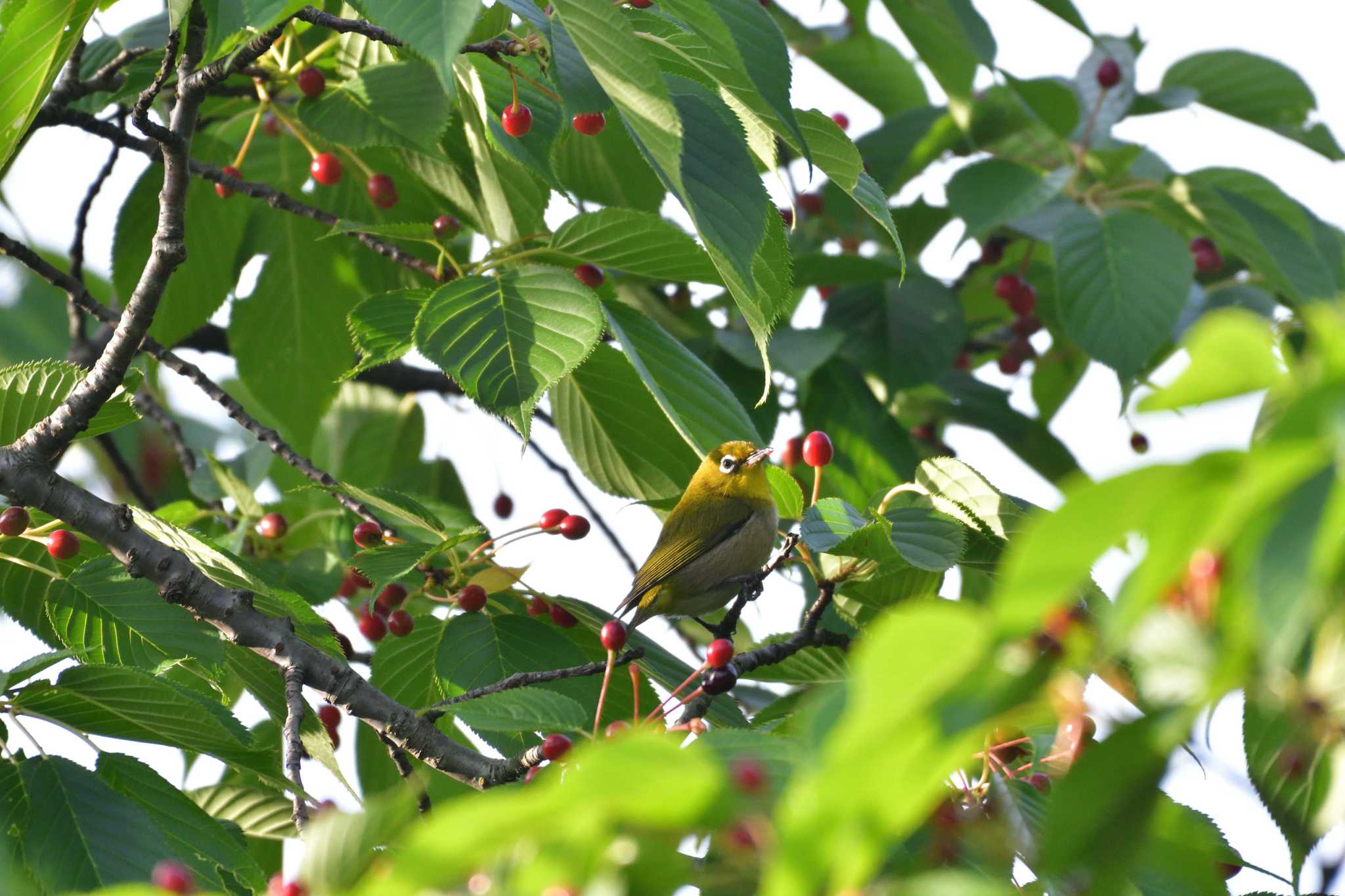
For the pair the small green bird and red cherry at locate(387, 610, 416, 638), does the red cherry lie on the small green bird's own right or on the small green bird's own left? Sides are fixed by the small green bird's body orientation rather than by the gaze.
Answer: on the small green bird's own right

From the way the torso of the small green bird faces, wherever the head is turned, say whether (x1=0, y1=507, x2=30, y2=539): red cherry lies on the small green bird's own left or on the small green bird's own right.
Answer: on the small green bird's own right

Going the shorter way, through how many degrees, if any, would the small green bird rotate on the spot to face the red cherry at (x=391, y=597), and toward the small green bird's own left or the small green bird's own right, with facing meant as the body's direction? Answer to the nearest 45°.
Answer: approximately 135° to the small green bird's own right

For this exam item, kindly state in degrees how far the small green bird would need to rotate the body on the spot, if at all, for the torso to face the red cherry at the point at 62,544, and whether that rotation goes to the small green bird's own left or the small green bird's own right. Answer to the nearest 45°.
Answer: approximately 135° to the small green bird's own right

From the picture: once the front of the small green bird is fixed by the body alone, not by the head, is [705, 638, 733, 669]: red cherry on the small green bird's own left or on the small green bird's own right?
on the small green bird's own right

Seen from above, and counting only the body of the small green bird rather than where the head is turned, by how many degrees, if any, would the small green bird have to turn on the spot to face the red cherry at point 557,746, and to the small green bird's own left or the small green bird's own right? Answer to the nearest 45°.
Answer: approximately 90° to the small green bird's own right

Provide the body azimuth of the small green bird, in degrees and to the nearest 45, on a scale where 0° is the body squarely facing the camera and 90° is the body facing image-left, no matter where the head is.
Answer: approximately 270°

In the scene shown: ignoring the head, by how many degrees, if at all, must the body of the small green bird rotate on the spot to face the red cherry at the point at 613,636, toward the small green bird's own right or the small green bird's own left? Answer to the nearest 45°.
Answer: approximately 180°
